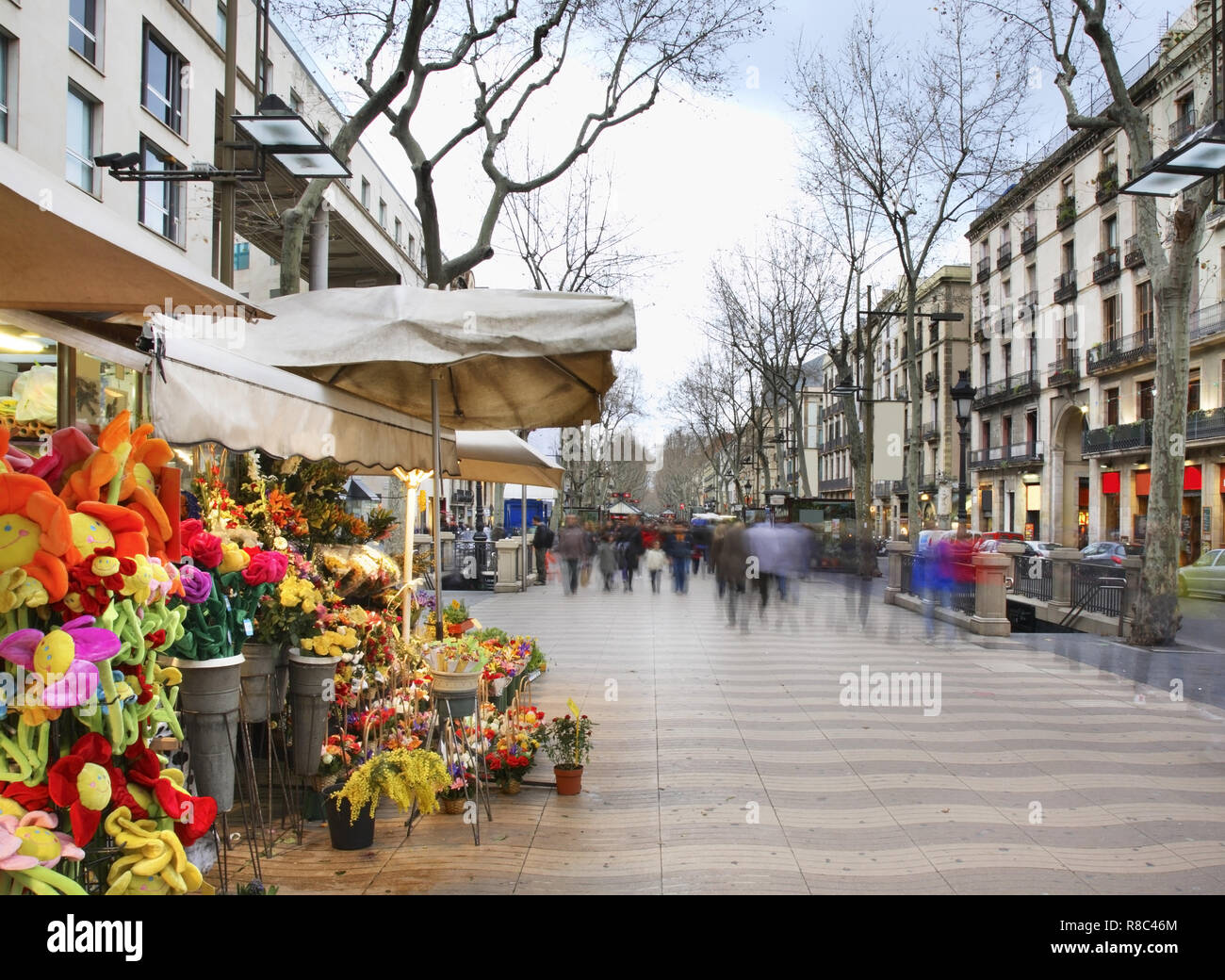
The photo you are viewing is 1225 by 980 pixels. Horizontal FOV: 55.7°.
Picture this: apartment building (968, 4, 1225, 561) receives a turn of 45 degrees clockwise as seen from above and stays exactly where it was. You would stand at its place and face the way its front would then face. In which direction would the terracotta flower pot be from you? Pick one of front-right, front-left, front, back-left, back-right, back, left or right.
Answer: left

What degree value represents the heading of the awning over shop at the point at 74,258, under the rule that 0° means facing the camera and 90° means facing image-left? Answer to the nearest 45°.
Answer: approximately 315°

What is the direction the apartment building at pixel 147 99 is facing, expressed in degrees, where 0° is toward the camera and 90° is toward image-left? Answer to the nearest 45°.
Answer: approximately 315°

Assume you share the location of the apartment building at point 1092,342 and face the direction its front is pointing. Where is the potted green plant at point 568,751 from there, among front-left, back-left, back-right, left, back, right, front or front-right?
front-left

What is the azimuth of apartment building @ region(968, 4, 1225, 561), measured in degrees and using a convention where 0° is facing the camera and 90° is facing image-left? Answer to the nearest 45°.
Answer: approximately 45°

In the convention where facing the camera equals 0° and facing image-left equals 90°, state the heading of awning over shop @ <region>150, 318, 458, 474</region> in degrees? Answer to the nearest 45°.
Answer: approximately 315°

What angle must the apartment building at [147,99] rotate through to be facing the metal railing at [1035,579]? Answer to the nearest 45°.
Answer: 0° — it already faces it

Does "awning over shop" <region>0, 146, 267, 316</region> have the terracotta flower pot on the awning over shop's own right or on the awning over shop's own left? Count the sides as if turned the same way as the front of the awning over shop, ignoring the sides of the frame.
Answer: on the awning over shop's own left

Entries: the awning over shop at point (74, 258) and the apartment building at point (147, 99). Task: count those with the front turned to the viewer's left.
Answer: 0
